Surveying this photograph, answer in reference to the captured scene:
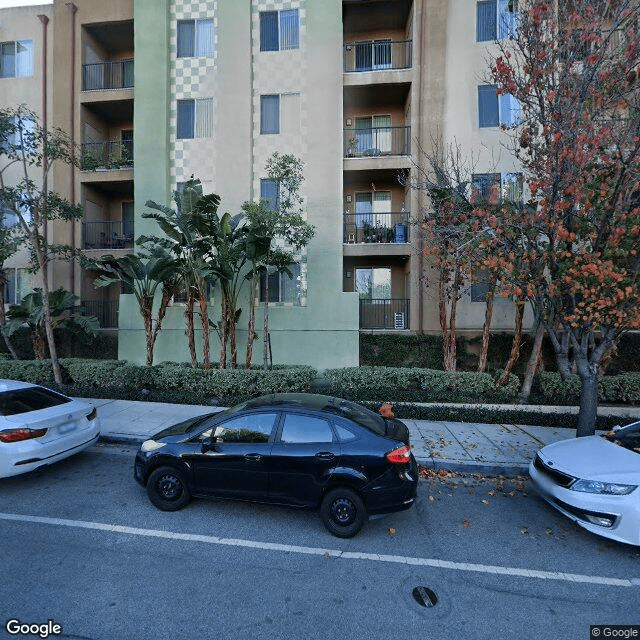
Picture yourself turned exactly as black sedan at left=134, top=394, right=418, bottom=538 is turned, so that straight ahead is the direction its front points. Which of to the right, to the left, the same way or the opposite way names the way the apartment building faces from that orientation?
to the left

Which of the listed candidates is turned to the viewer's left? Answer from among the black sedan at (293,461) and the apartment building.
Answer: the black sedan

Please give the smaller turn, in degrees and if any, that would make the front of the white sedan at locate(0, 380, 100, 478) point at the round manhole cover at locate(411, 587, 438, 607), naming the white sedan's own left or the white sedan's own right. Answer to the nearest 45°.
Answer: approximately 180°

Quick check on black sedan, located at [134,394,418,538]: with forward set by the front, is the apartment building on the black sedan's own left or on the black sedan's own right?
on the black sedan's own right

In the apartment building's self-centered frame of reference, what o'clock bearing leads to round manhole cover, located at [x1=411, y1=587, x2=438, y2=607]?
The round manhole cover is roughly at 12 o'clock from the apartment building.

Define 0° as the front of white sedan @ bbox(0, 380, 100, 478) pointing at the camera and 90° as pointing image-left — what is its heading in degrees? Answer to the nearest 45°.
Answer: approximately 135°

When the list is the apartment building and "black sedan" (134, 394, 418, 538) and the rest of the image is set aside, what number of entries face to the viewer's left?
1

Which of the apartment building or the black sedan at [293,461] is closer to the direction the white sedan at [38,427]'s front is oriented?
the apartment building

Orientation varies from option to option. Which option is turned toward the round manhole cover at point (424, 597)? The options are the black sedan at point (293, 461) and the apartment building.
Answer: the apartment building

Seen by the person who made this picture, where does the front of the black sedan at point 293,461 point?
facing to the left of the viewer
